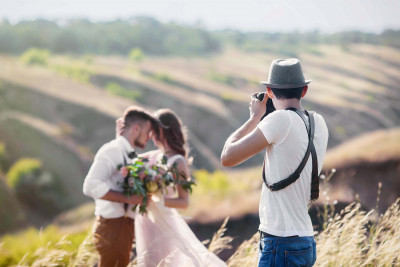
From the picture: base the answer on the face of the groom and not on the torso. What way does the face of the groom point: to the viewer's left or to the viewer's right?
to the viewer's right

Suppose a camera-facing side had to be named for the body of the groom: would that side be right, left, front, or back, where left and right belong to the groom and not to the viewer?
right

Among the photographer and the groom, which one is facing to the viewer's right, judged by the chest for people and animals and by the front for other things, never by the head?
the groom

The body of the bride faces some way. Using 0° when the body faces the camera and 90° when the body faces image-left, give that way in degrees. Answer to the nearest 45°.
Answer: approximately 90°

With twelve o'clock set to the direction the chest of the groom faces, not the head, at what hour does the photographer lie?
The photographer is roughly at 2 o'clock from the groom.

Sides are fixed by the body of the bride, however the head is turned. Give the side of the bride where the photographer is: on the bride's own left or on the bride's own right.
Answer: on the bride's own left

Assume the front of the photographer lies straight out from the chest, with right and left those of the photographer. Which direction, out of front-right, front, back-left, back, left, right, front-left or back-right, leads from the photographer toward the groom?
front

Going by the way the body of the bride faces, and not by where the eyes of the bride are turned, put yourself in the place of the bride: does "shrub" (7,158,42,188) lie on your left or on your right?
on your right

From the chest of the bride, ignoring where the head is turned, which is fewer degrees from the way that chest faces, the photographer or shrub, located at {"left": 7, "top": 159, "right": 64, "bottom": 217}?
the shrub

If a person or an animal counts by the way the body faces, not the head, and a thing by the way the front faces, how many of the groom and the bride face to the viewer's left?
1

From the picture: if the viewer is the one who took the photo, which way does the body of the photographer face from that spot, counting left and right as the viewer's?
facing away from the viewer and to the left of the viewer

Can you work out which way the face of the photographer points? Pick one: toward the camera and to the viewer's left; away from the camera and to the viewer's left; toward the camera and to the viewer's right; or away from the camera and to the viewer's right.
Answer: away from the camera and to the viewer's left

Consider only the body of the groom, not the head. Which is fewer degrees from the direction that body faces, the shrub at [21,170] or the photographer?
the photographer

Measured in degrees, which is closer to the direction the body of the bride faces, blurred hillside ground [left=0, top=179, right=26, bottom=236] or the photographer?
the blurred hillside ground
